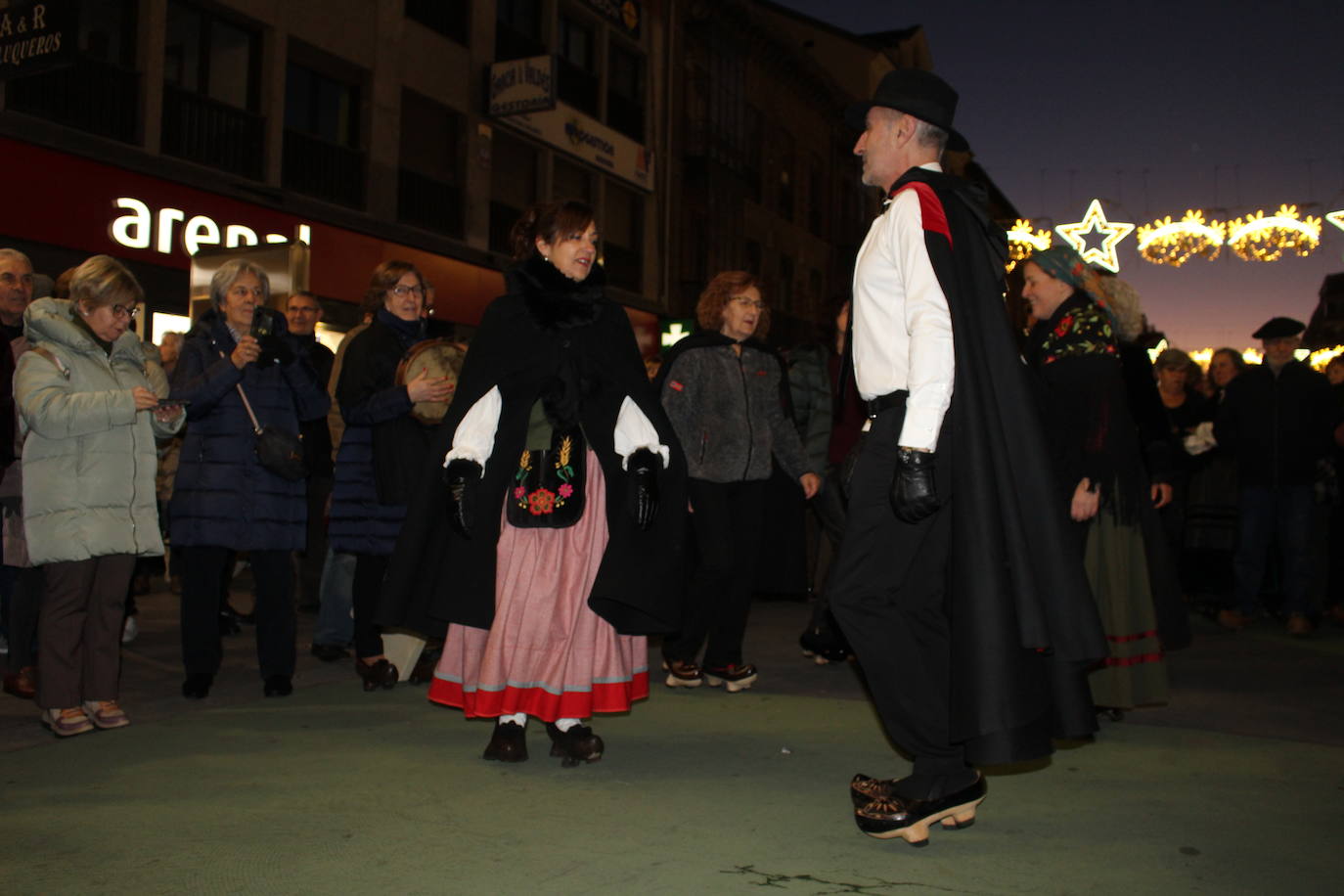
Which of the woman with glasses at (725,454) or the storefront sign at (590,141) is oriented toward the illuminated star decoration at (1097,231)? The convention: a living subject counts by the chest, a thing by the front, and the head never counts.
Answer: the storefront sign

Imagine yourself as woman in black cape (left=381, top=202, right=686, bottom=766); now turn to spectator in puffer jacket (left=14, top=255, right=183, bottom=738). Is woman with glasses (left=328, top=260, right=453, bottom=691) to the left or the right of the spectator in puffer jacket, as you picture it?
right

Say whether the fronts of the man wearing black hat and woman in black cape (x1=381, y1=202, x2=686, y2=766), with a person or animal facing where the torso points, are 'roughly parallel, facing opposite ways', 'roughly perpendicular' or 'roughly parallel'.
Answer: roughly perpendicular

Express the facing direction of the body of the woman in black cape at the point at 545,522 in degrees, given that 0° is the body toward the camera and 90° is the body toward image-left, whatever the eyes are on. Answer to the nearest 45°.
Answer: approximately 0°

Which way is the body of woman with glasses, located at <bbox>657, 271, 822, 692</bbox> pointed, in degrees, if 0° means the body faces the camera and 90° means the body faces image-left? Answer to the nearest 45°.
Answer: approximately 315°

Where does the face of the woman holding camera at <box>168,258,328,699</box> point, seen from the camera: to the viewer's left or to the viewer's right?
to the viewer's right

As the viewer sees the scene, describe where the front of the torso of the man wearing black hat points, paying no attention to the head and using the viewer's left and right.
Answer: facing to the left of the viewer

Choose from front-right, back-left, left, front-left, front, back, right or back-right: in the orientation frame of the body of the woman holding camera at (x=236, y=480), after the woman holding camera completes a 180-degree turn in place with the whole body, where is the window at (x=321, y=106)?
front

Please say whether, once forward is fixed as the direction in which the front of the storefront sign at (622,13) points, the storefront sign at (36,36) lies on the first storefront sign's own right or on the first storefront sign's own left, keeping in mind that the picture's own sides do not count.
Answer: on the first storefront sign's own right

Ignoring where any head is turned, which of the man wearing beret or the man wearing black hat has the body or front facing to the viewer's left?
the man wearing black hat
